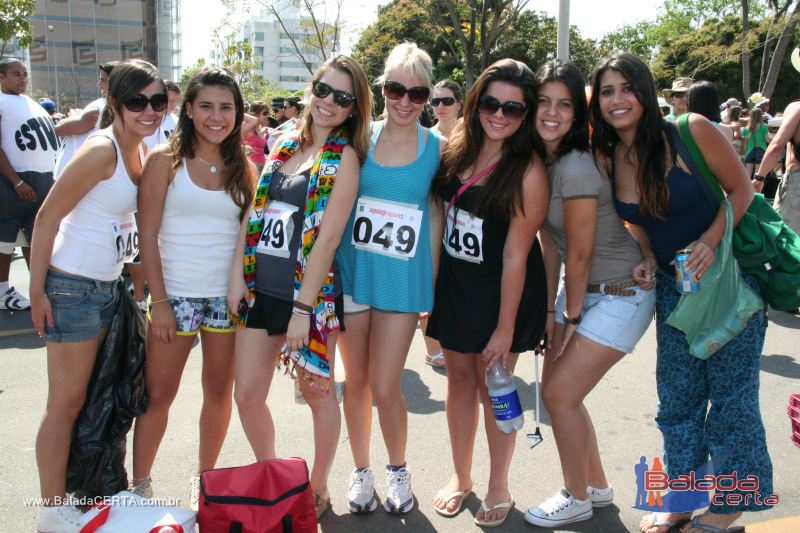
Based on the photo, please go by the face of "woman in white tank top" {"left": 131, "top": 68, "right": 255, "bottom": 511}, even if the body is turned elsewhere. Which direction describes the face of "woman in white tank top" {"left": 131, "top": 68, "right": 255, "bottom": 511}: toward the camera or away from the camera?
toward the camera

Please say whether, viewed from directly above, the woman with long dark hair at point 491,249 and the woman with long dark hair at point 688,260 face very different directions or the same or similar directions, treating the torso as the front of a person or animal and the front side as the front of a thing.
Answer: same or similar directions

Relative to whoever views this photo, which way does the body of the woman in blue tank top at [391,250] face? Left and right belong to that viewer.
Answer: facing the viewer

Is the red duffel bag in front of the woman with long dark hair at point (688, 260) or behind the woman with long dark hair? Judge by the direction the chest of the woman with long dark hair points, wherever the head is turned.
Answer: in front

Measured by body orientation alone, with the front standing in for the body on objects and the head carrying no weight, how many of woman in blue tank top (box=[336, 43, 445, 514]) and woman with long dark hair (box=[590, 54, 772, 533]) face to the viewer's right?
0

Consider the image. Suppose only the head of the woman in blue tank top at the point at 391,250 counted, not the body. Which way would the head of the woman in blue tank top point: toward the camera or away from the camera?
toward the camera

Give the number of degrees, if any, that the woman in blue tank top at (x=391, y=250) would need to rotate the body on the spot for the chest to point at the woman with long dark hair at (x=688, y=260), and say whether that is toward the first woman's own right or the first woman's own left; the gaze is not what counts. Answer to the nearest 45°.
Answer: approximately 90° to the first woman's own left

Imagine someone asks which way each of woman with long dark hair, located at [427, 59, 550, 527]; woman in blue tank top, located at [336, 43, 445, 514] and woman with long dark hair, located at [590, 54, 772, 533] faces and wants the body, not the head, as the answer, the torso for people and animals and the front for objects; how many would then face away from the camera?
0

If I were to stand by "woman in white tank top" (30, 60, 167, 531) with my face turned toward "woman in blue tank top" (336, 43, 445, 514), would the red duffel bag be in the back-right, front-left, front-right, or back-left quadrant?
front-right

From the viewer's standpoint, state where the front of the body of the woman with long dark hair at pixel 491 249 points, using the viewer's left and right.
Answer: facing the viewer and to the left of the viewer

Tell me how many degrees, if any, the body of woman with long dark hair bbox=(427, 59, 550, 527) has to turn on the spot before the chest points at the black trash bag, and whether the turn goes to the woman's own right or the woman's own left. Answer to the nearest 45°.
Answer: approximately 45° to the woman's own right

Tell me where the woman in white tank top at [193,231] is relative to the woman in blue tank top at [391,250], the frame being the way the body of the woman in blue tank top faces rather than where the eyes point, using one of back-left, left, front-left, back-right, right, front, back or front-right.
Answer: right

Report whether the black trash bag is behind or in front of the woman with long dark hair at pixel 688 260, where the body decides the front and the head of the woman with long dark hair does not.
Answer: in front
